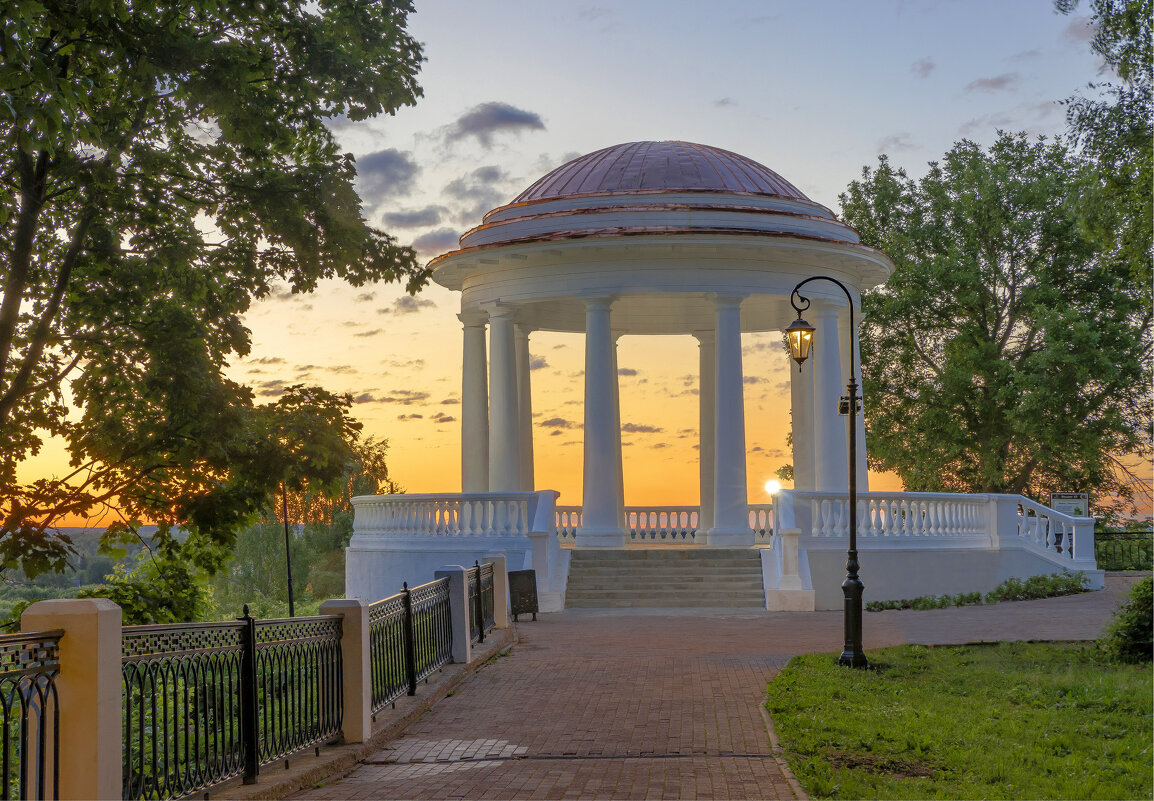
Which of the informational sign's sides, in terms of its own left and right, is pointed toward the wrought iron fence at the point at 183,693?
front

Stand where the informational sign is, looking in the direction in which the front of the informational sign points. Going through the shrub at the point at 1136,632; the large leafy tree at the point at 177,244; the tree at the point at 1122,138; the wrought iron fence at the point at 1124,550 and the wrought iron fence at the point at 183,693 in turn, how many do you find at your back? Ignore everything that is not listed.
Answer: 1

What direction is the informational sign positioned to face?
toward the camera

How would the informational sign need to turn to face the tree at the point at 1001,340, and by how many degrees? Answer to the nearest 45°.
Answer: approximately 180°

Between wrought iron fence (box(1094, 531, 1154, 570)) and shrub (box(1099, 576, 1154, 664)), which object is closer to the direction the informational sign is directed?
the shrub

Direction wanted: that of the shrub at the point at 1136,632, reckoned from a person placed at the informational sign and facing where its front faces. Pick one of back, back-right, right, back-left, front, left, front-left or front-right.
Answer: front

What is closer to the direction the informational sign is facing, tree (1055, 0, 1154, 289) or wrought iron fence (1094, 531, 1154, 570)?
the tree

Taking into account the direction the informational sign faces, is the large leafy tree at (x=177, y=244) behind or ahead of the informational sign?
ahead

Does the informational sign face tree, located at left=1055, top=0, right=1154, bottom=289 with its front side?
yes
